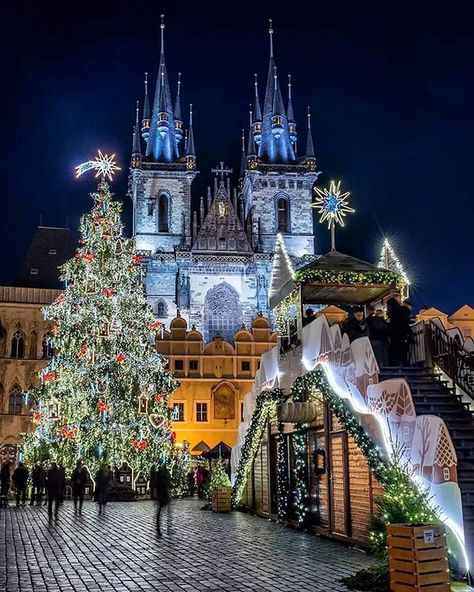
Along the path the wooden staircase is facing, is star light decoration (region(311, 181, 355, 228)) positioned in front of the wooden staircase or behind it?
behind

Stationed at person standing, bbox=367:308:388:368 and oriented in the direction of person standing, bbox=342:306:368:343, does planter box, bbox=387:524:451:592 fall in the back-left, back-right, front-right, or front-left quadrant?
back-left

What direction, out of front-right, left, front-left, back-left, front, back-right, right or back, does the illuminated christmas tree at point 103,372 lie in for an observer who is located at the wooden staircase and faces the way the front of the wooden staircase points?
back

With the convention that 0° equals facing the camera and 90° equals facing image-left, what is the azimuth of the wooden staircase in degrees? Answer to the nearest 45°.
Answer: approximately 315°

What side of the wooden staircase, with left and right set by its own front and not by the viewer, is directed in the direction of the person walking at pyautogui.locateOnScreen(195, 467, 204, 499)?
back

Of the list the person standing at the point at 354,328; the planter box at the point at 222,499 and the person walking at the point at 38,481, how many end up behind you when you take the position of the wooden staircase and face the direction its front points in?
3

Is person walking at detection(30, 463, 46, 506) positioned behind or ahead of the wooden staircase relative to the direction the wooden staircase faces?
behind

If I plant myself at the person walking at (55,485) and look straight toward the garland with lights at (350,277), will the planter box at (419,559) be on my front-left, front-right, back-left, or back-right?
front-right

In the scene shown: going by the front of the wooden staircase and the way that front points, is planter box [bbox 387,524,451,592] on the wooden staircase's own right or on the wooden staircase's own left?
on the wooden staircase's own right

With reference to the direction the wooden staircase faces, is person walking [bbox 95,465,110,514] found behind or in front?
behind
